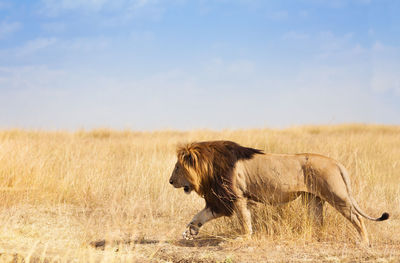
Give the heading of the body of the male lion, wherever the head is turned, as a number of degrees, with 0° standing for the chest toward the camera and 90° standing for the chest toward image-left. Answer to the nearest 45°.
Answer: approximately 90°
